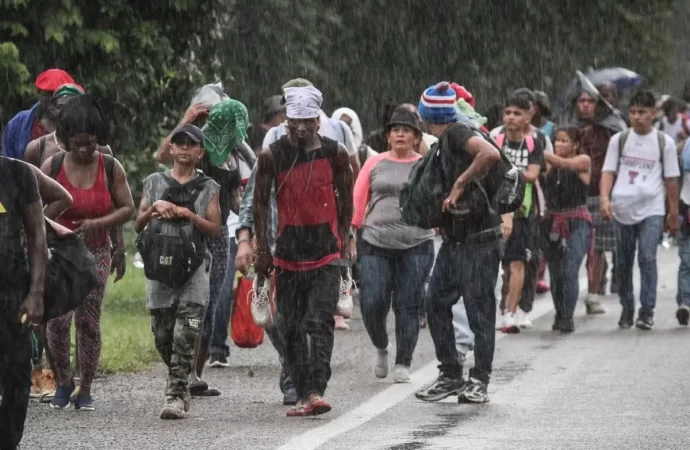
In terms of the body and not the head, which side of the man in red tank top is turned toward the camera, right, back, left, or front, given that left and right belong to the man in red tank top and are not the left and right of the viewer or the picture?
front

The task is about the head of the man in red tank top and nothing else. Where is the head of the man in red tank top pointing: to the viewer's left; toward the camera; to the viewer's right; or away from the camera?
toward the camera

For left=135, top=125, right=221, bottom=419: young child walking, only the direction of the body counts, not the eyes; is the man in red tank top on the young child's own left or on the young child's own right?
on the young child's own left

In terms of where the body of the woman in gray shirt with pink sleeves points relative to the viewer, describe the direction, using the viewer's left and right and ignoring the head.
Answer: facing the viewer

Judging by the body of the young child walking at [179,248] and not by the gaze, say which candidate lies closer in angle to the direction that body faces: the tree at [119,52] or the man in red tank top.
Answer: the man in red tank top

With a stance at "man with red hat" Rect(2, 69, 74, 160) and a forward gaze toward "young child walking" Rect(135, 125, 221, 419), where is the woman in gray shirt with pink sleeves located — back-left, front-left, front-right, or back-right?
front-left

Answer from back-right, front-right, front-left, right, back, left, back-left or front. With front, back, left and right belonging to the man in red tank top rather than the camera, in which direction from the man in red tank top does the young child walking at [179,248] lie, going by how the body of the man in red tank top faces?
right

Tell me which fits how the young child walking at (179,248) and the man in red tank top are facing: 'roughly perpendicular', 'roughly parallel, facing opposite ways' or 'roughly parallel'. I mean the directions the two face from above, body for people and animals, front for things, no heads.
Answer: roughly parallel

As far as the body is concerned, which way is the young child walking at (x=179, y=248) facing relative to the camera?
toward the camera

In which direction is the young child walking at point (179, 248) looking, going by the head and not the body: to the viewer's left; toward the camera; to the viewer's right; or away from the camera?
toward the camera

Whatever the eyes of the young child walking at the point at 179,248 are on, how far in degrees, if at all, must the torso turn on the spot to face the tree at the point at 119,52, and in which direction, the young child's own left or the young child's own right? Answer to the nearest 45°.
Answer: approximately 180°

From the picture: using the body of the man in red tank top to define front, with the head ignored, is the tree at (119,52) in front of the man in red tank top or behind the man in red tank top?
behind

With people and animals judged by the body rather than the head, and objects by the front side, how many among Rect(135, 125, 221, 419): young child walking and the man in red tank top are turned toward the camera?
2

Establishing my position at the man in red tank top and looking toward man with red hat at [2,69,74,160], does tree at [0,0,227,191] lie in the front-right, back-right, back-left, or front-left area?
front-right

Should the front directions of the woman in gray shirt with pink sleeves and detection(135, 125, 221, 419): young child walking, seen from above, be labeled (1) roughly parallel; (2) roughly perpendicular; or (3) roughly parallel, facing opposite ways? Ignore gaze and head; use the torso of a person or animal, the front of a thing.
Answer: roughly parallel
